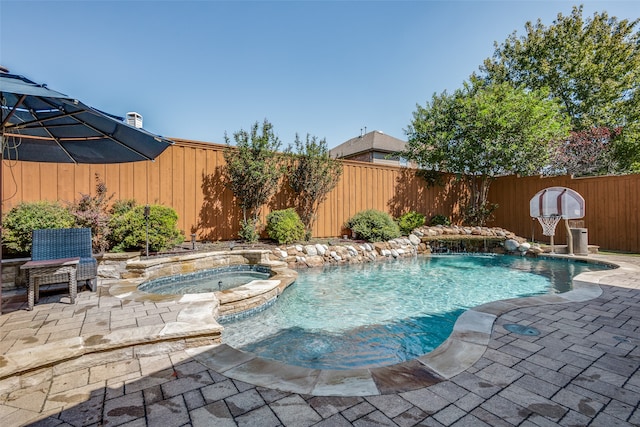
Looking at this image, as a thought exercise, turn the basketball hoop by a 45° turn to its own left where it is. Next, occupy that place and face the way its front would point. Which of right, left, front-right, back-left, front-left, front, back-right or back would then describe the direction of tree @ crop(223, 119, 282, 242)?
front-right

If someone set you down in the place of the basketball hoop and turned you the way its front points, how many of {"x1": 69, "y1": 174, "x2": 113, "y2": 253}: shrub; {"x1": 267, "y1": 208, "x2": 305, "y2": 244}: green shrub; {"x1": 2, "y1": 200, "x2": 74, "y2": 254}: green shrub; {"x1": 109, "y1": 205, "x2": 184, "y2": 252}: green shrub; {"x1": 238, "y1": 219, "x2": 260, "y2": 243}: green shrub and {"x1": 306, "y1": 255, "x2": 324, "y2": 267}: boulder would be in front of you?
6

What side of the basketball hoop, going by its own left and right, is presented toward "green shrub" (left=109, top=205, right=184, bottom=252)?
front

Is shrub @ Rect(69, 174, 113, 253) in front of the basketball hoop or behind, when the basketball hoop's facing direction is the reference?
in front

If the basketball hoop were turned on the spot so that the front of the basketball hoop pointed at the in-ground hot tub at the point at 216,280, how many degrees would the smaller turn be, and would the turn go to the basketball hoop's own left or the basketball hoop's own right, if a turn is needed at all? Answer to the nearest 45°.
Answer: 0° — it already faces it

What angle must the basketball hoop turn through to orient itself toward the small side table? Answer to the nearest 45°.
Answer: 0° — it already faces it

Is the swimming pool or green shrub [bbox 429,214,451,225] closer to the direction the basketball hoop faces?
the swimming pool

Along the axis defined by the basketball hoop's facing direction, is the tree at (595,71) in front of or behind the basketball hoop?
behind

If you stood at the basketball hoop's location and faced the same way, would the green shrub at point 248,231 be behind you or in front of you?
in front

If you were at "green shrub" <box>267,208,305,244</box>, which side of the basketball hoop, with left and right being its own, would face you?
front

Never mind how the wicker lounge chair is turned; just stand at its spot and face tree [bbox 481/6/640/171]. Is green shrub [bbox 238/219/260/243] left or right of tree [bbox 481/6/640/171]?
left

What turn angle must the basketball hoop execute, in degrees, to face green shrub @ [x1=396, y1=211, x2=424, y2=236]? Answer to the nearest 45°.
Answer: approximately 45° to its right

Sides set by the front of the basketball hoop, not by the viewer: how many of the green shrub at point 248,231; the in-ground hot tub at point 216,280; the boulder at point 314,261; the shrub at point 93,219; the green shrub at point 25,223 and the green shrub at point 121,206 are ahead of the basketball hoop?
6

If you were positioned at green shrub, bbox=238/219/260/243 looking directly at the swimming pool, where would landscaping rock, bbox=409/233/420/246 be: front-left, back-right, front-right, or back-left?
front-left

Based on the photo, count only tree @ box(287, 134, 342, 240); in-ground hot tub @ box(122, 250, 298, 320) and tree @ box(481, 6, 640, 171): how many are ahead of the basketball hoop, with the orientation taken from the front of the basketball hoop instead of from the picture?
2

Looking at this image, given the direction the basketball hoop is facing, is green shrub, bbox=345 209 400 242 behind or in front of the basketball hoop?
in front

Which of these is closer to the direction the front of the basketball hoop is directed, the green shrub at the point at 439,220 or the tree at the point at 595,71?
the green shrub
